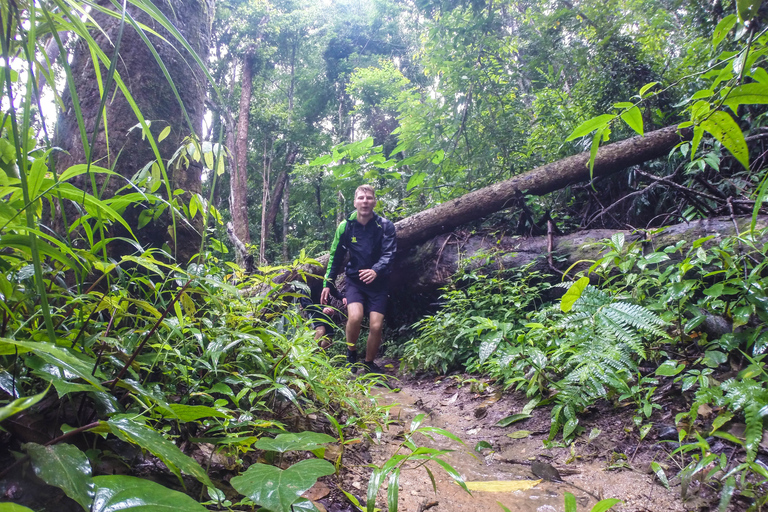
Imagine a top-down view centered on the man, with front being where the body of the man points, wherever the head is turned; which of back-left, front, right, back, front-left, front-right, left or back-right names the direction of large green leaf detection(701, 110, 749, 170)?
front

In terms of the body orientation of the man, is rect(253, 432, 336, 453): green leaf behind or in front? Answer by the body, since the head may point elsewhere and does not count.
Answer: in front

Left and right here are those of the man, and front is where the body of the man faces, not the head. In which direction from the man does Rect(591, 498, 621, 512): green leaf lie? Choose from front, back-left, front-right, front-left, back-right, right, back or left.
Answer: front

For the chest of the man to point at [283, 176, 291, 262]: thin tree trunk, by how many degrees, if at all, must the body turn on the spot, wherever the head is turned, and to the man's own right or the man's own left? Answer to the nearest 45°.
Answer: approximately 180°

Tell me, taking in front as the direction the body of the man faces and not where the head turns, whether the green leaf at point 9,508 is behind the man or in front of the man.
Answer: in front

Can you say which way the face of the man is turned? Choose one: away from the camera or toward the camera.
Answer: toward the camera

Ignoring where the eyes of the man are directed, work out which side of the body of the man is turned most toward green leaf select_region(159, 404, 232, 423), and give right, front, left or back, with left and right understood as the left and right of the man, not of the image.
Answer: front

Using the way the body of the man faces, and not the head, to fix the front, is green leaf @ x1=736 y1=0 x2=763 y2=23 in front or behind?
in front

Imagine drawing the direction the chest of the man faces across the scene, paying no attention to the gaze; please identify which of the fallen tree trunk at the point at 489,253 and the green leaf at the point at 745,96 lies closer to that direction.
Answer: the green leaf

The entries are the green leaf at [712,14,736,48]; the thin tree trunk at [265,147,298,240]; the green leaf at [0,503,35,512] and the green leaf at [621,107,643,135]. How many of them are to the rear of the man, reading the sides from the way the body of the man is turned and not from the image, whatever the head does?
1

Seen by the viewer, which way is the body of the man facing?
toward the camera

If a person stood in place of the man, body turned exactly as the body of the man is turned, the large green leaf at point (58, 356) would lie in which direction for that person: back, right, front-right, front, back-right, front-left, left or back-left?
front

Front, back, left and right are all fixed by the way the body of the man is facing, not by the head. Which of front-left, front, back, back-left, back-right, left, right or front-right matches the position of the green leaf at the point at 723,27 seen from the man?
front

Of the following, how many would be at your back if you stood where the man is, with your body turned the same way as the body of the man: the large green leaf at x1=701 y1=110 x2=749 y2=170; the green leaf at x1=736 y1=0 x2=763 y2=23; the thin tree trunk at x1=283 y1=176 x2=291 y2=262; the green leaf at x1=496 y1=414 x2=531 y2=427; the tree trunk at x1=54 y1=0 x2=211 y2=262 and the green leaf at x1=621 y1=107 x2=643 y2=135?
1

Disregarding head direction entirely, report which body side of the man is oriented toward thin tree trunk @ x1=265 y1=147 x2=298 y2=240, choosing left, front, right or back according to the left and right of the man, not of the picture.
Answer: back

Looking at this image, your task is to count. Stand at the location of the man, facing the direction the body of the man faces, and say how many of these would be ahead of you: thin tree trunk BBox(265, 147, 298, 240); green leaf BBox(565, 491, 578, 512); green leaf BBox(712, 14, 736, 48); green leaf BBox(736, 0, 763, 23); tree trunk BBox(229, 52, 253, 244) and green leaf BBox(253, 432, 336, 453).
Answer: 4
